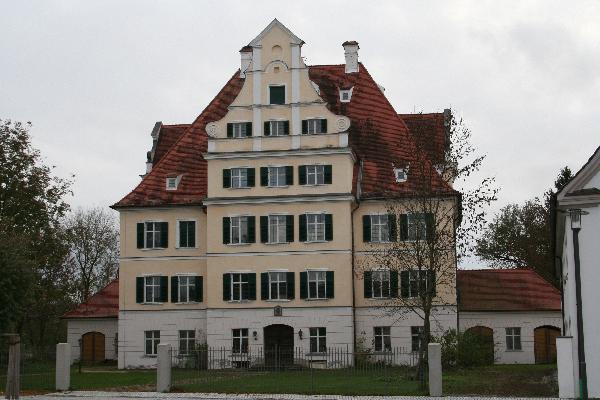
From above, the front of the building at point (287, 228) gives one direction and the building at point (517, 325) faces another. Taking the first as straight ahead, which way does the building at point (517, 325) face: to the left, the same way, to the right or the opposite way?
the same way

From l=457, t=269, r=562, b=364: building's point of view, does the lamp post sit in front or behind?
in front

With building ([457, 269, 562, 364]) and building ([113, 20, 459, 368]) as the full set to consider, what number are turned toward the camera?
2

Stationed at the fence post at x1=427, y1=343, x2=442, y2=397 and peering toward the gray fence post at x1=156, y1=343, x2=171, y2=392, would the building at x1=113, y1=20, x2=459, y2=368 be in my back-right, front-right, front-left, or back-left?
front-right

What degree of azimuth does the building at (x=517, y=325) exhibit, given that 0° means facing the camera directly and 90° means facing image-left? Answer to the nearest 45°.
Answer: approximately 0°

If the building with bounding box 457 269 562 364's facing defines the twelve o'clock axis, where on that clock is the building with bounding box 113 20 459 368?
the building with bounding box 113 20 459 368 is roughly at 2 o'clock from the building with bounding box 457 269 562 364.

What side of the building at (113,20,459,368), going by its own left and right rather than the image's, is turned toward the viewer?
front

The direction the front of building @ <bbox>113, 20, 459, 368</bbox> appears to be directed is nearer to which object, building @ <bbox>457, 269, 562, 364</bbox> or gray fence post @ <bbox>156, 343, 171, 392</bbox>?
the gray fence post

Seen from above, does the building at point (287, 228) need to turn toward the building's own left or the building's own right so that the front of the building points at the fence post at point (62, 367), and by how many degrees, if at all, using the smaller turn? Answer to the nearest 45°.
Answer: approximately 45° to the building's own right
